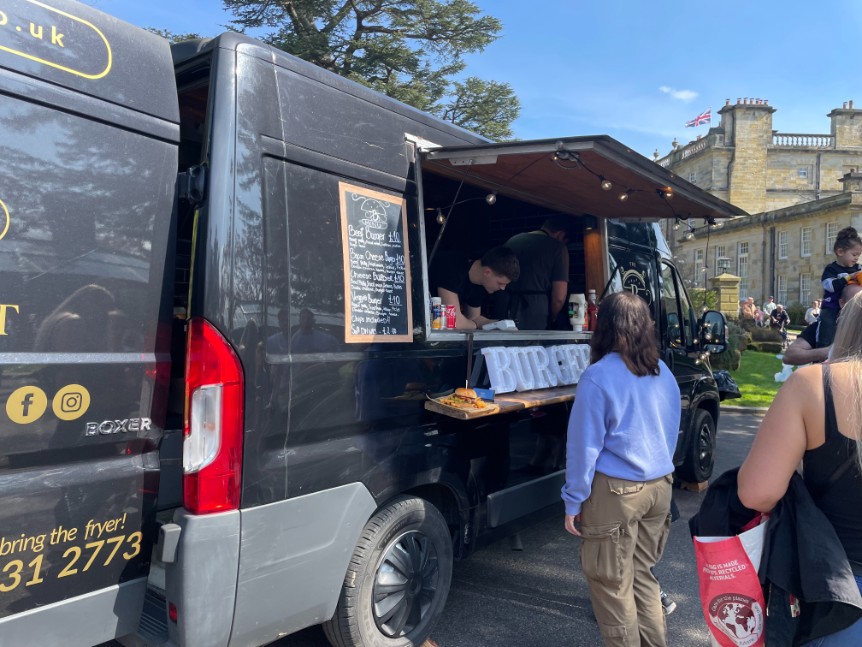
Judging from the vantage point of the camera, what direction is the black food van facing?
facing away from the viewer and to the right of the viewer

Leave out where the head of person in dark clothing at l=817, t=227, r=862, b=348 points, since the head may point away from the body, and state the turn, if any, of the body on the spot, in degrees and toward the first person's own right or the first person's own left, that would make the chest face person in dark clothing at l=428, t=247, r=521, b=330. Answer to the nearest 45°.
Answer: approximately 135° to the first person's own right

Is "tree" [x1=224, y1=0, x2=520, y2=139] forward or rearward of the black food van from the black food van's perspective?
forward

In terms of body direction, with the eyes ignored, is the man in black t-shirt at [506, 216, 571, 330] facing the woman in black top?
no

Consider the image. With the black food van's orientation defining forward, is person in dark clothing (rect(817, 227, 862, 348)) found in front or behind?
in front

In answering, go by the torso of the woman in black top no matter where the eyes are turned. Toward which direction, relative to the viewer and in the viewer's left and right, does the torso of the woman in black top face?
facing away from the viewer

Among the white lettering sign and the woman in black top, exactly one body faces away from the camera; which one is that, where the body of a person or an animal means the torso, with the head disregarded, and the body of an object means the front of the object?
the woman in black top

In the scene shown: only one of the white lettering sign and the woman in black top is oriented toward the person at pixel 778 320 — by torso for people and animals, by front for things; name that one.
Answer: the woman in black top

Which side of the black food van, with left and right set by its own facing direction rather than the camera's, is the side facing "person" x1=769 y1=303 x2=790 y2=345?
front

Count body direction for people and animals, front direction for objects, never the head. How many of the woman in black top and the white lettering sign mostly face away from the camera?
1

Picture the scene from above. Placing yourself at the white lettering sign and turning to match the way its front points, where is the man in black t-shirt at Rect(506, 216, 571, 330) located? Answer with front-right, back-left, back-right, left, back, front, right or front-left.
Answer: back-left

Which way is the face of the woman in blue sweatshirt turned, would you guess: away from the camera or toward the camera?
away from the camera

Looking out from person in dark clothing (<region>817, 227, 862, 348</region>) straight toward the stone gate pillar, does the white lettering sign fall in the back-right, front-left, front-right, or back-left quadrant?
back-left

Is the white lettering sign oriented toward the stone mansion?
no
